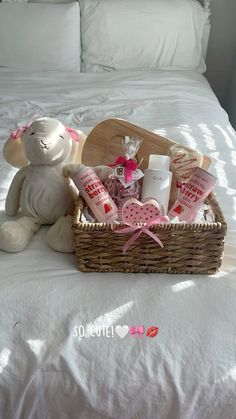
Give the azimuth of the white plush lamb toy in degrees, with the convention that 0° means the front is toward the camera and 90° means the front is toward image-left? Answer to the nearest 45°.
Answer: approximately 0°

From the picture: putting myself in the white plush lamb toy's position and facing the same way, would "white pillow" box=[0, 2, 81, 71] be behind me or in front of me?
behind

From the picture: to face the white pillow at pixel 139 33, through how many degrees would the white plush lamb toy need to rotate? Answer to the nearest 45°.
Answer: approximately 180°
